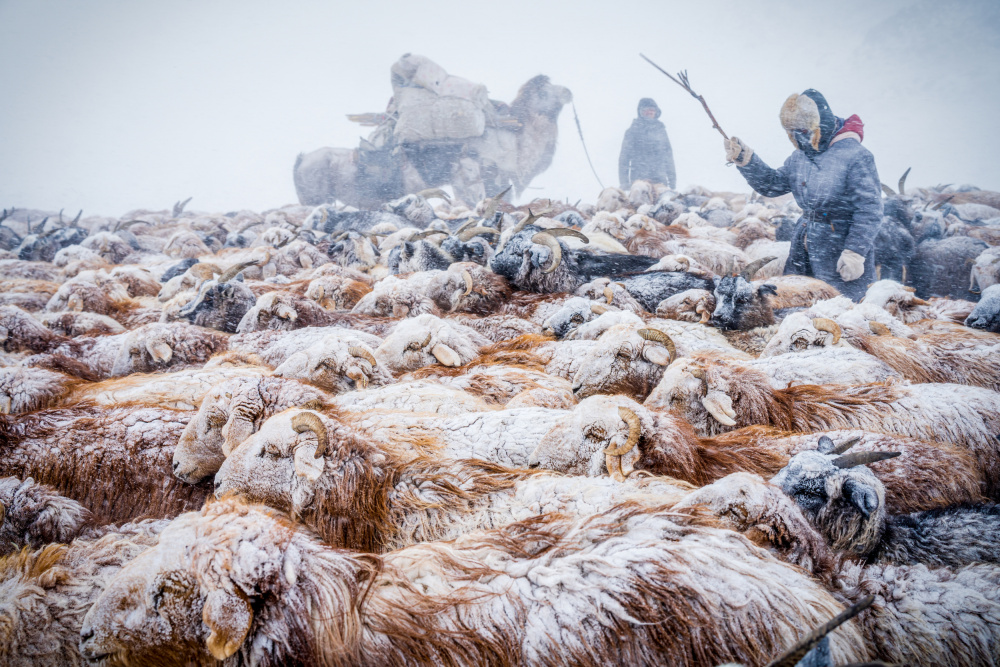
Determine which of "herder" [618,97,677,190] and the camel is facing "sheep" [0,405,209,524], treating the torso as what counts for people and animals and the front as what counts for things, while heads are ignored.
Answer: the herder

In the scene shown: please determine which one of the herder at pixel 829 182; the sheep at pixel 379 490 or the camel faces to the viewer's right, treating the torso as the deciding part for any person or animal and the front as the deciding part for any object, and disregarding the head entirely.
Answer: the camel

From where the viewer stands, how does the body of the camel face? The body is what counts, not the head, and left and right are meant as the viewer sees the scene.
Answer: facing to the right of the viewer

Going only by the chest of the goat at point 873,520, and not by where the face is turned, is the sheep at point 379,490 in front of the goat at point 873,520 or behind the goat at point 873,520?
in front

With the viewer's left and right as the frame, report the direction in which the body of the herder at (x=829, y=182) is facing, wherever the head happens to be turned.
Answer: facing the viewer and to the left of the viewer

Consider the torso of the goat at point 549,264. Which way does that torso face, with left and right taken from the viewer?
facing to the left of the viewer

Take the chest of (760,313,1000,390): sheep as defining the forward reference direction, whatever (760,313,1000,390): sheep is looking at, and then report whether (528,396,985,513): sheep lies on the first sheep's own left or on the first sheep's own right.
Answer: on the first sheep's own left

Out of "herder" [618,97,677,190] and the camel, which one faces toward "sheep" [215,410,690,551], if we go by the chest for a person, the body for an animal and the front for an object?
the herder

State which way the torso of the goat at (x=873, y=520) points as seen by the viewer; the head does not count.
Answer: to the viewer's left

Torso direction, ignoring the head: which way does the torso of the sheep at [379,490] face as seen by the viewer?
to the viewer's left

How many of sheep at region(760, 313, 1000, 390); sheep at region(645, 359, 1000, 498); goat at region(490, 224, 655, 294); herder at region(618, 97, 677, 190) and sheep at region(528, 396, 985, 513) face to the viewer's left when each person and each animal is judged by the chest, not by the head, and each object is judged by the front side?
4

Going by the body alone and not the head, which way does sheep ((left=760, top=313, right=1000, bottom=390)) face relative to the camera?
to the viewer's left

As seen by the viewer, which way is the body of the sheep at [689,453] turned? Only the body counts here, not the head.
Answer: to the viewer's left

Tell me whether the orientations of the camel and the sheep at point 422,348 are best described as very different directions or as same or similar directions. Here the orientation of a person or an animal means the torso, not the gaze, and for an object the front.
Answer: very different directions
